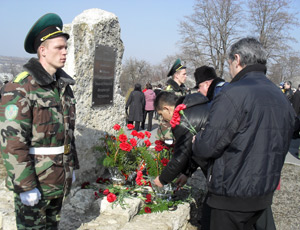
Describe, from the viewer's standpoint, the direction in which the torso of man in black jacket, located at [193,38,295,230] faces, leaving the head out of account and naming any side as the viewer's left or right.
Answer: facing away from the viewer and to the left of the viewer

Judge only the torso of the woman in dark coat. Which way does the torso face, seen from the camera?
away from the camera

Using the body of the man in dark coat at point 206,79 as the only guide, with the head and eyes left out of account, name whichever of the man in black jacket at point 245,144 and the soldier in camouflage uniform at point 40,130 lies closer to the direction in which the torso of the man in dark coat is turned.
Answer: the soldier in camouflage uniform

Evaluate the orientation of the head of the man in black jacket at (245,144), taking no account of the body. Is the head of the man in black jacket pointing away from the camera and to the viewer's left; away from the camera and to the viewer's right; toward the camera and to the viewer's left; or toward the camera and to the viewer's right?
away from the camera and to the viewer's left

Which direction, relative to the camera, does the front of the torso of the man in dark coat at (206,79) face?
to the viewer's left

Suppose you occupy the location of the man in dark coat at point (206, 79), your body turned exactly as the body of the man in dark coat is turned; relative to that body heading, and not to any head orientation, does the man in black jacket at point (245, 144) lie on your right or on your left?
on your left

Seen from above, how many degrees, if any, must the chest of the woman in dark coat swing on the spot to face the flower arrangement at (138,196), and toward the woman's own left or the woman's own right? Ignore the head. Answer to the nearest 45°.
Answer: approximately 180°

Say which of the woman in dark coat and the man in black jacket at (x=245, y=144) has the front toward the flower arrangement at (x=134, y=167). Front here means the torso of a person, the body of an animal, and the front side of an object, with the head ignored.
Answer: the man in black jacket

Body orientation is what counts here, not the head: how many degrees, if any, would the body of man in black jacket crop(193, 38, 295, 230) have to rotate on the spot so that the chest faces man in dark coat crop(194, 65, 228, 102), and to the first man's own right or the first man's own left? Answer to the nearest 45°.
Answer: approximately 45° to the first man's own right
